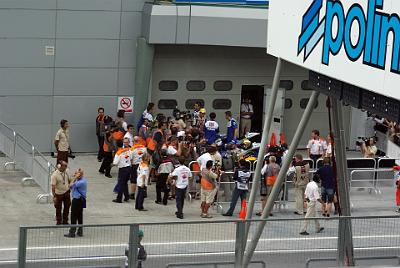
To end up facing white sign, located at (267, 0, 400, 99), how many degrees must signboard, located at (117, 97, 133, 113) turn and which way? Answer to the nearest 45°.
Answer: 0° — it already faces it

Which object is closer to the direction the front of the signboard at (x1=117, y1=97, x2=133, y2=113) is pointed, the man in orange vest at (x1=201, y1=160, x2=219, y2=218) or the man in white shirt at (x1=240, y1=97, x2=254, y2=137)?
the man in orange vest

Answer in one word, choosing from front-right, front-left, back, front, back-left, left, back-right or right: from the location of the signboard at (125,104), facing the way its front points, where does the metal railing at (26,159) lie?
front-right

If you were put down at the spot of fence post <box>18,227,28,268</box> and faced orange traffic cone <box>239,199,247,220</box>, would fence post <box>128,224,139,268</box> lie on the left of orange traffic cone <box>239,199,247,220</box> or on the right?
right

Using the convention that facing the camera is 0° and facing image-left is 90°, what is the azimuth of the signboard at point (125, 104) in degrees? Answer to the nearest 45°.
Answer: approximately 0°

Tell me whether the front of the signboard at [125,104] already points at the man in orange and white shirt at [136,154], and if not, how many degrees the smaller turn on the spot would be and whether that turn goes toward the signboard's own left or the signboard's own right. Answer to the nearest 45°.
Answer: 0° — it already faces them

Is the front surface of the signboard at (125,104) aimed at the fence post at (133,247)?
yes

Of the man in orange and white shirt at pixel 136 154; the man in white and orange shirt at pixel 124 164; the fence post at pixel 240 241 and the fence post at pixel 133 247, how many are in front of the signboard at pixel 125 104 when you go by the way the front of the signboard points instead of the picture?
4

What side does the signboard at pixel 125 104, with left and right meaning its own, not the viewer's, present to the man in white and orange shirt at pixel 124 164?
front

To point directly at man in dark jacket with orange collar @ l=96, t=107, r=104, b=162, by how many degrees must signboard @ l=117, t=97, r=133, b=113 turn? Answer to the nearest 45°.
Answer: approximately 45° to its right

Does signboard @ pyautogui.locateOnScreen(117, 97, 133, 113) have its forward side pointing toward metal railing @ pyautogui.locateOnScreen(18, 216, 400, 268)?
yes

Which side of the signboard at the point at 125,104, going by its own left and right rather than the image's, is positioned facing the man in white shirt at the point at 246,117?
left

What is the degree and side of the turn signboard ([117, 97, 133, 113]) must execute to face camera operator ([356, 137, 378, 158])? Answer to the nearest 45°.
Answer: approximately 90° to its left

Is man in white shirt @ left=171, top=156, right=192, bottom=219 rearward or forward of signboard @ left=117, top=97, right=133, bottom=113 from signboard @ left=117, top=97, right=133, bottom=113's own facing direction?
forward

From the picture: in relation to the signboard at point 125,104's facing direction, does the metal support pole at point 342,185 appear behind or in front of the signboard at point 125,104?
in front
